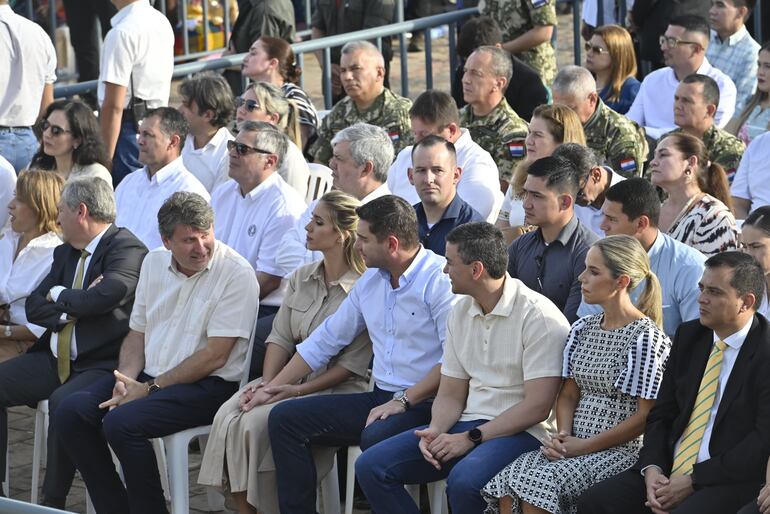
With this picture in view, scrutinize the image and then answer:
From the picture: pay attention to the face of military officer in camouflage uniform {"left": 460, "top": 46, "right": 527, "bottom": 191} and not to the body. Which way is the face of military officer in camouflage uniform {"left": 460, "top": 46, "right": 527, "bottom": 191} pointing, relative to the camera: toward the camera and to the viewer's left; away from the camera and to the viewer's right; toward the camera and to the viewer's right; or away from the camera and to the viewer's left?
toward the camera and to the viewer's left

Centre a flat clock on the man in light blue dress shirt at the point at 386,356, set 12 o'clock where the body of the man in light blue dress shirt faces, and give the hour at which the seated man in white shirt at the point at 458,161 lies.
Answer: The seated man in white shirt is roughly at 5 o'clock from the man in light blue dress shirt.

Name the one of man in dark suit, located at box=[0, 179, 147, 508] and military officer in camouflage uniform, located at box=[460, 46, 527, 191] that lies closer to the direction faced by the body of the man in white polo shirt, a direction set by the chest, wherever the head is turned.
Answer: the man in dark suit

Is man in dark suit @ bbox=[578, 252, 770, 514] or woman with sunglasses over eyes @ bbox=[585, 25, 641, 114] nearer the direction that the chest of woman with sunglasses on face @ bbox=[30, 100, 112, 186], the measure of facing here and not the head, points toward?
the man in dark suit
